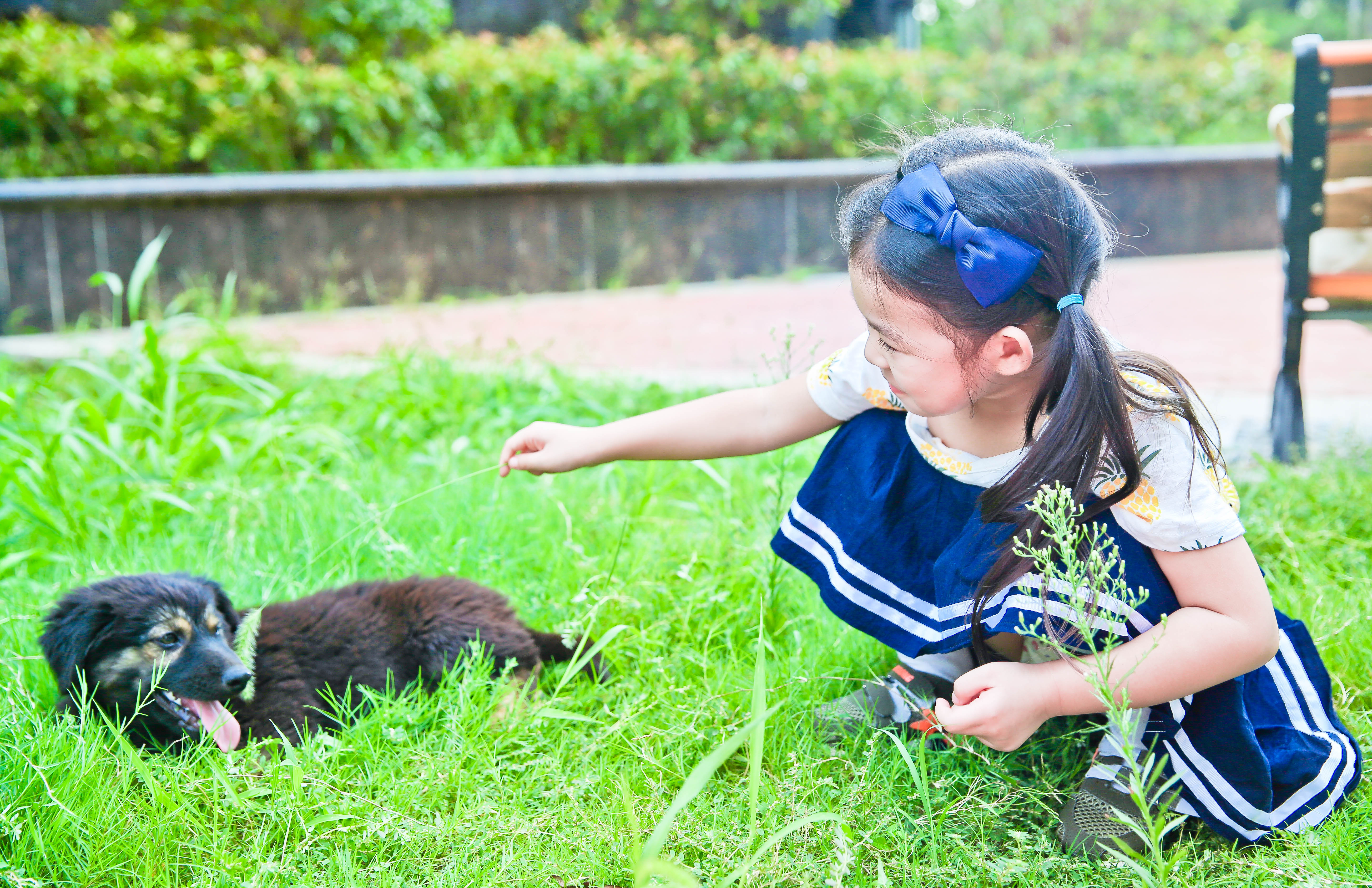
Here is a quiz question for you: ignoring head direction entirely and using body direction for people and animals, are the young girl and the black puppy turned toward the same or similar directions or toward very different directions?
same or similar directions

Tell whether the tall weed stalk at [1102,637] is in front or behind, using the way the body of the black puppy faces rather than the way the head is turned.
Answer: behind

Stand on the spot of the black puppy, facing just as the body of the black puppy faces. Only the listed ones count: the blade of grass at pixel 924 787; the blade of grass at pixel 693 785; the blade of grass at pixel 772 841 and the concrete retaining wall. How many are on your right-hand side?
1

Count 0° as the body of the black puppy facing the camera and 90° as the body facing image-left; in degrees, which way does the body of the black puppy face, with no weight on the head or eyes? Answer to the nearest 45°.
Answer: approximately 90°

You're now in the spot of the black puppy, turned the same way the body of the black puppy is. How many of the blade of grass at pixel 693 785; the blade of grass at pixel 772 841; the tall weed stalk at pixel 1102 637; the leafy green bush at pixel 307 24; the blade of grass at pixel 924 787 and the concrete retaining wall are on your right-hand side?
2

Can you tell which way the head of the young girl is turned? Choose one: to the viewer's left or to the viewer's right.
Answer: to the viewer's left

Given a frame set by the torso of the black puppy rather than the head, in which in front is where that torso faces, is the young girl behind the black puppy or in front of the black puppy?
behind

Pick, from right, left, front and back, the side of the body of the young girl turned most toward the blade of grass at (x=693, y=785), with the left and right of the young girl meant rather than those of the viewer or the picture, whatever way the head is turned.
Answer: front

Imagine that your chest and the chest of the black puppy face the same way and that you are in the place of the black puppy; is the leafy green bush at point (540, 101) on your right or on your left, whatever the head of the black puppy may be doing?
on your right
